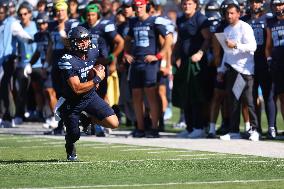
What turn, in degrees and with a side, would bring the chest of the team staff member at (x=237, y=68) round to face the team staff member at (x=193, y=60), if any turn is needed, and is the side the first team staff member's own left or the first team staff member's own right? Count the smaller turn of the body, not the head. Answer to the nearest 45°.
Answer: approximately 90° to the first team staff member's own right

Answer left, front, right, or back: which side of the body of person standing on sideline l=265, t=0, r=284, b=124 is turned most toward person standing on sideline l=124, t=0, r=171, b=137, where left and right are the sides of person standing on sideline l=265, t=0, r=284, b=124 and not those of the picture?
right

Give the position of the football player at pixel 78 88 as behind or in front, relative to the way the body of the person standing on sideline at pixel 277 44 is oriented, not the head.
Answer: in front
